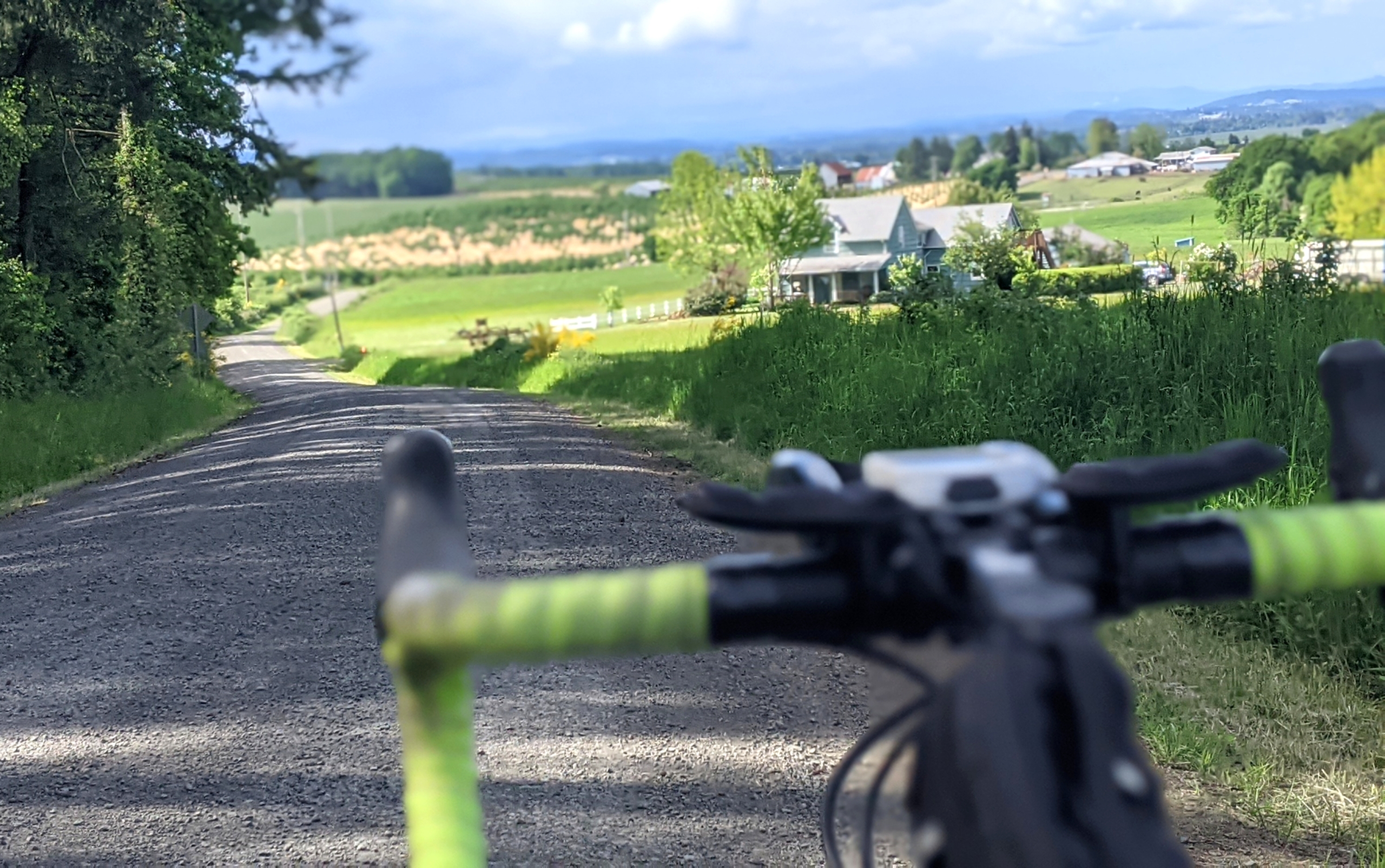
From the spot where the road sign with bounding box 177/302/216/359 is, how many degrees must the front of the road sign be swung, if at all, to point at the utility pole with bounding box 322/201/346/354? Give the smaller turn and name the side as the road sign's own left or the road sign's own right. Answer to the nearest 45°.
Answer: approximately 45° to the road sign's own right

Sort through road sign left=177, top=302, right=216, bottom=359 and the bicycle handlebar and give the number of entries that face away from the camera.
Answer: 2

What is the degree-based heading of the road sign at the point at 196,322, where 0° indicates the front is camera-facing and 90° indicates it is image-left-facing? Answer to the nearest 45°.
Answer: approximately 180°

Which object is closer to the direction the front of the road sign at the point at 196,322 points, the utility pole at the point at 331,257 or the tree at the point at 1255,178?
the utility pole

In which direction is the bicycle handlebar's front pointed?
away from the camera

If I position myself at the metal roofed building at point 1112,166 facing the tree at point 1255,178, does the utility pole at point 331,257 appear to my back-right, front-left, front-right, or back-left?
front-right

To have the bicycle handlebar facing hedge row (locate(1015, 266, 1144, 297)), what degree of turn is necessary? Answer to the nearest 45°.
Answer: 0° — it already faces it
